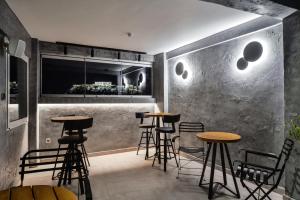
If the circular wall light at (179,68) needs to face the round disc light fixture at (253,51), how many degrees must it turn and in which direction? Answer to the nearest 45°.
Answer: approximately 90° to its left

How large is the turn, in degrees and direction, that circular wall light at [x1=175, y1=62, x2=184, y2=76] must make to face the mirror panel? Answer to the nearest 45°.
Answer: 0° — it already faces it

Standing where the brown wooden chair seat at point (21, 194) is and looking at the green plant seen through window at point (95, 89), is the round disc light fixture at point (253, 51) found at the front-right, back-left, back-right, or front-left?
front-right

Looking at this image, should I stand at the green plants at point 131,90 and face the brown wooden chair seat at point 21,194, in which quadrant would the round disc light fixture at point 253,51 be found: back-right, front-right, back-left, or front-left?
front-left

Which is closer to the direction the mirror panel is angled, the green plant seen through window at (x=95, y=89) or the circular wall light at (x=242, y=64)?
the circular wall light

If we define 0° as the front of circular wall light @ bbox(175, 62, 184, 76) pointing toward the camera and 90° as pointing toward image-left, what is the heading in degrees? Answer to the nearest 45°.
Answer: approximately 45°

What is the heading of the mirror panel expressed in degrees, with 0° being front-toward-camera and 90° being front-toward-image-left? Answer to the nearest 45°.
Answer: approximately 315°

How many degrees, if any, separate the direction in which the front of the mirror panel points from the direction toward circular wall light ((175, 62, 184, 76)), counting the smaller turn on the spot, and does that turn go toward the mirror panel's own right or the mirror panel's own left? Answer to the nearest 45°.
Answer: approximately 45° to the mirror panel's own left

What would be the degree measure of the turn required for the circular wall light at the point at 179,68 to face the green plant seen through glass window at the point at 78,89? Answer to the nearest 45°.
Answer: approximately 45° to its right

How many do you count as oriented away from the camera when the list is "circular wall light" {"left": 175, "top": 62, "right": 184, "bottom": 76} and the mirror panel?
0

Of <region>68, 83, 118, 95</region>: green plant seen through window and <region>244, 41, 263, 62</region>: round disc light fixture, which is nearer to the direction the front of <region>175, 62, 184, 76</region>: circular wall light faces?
the green plant seen through window

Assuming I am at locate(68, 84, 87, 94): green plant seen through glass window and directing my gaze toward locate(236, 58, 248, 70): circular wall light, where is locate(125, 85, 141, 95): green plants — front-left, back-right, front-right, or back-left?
front-left

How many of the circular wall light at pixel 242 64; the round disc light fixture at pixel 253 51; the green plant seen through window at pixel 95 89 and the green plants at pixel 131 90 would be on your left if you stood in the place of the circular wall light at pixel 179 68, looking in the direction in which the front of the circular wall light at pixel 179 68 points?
2

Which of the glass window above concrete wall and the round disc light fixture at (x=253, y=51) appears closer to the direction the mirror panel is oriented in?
the round disc light fixture

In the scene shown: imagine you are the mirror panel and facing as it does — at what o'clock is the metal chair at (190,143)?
The metal chair is roughly at 11 o'clock from the mirror panel.

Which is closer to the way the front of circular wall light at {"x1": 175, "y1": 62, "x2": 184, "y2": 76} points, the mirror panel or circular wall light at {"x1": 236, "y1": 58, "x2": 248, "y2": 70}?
the mirror panel

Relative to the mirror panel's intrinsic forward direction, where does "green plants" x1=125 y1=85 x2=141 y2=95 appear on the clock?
The green plants is roughly at 10 o'clock from the mirror panel.

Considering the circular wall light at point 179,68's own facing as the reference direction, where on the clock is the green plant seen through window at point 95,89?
The green plant seen through window is roughly at 1 o'clock from the circular wall light.
